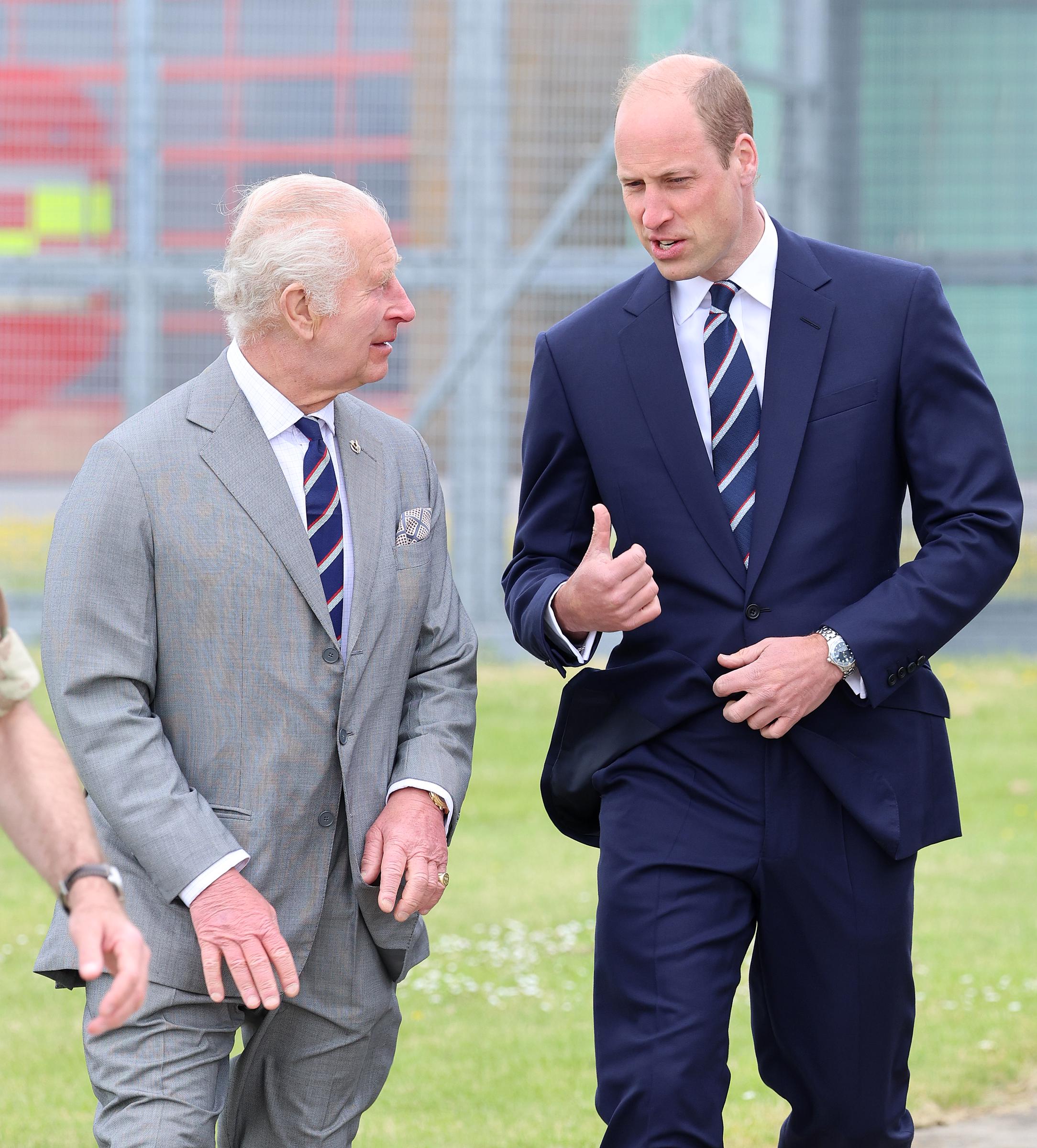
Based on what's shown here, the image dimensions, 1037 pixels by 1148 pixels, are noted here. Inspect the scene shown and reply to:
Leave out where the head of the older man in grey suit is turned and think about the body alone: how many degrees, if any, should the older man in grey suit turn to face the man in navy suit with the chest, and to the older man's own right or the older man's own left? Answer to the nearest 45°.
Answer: approximately 45° to the older man's own left

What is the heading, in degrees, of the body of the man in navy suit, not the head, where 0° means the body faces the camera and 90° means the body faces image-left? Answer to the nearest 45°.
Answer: approximately 0°

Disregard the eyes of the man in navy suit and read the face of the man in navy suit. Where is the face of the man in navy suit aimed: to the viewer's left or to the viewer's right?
to the viewer's left

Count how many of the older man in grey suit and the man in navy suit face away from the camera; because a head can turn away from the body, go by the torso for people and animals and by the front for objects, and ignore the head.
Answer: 0

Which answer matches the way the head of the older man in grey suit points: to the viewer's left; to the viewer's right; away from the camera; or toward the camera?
to the viewer's right

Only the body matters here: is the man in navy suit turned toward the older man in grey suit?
no

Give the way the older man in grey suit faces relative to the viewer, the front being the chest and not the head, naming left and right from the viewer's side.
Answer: facing the viewer and to the right of the viewer
